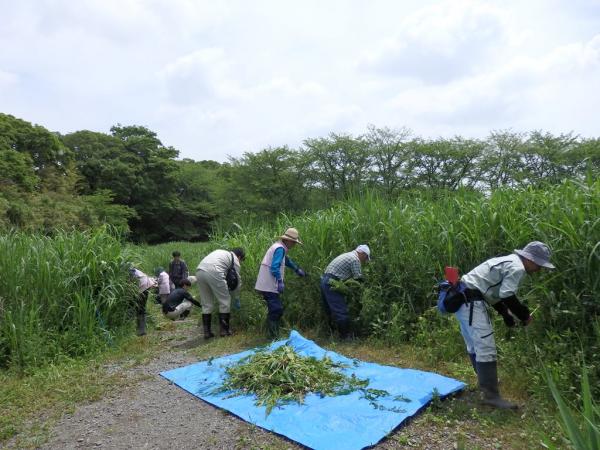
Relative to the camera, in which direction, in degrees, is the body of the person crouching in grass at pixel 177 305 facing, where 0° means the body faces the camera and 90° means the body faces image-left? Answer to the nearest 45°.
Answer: approximately 270°

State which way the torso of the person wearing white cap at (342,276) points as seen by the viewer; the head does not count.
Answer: to the viewer's right

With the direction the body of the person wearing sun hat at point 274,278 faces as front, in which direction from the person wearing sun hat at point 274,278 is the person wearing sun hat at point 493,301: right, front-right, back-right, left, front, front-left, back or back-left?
front-right

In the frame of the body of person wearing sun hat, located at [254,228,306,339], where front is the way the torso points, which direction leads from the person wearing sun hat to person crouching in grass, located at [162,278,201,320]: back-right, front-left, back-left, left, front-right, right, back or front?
back-left

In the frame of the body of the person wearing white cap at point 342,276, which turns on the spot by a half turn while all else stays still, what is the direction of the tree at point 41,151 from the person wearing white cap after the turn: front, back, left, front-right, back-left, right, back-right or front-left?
front-right

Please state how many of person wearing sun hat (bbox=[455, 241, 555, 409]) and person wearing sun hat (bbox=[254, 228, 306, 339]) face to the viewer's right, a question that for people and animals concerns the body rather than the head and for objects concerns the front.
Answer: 2

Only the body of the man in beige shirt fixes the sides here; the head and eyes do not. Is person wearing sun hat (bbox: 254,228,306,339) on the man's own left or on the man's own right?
on the man's own right

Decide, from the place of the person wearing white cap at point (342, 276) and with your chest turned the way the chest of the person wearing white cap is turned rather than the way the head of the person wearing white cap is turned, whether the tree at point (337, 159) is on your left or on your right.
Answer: on your left

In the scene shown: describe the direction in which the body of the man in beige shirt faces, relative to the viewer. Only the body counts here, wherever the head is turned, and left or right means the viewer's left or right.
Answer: facing away from the viewer and to the right of the viewer

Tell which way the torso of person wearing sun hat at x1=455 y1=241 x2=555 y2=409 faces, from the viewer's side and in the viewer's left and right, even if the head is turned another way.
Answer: facing to the right of the viewer

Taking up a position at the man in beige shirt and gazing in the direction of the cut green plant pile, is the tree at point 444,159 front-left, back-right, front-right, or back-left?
back-left

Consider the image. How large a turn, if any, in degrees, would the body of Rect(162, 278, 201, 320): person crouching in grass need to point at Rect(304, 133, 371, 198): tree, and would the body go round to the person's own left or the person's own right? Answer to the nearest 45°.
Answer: approximately 45° to the person's own left

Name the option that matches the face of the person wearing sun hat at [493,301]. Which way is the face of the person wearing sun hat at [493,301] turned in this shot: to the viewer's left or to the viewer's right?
to the viewer's right

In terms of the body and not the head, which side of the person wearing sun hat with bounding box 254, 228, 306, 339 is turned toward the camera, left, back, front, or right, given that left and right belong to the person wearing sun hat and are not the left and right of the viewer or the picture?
right

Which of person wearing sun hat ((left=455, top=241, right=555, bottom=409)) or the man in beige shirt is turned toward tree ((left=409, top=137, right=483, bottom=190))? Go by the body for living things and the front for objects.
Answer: the man in beige shirt

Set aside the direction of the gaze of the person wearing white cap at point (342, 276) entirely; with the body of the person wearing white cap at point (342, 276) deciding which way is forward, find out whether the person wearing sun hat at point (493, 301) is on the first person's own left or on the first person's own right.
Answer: on the first person's own right
